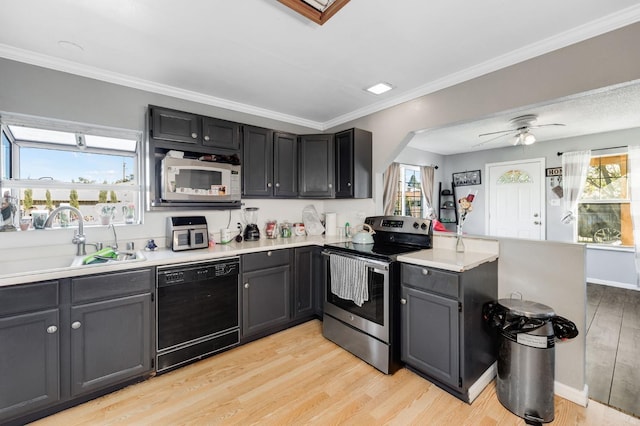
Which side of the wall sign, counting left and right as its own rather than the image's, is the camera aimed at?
front

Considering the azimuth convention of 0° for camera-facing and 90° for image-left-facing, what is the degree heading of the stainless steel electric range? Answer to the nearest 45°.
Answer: approximately 45°

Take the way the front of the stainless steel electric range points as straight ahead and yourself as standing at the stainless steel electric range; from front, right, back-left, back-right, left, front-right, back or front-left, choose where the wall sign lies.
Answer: back

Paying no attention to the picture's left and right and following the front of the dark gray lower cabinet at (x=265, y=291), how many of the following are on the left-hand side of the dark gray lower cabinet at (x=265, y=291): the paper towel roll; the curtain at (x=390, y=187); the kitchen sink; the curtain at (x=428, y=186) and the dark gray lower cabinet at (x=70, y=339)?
3

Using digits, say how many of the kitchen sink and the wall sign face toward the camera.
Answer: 2

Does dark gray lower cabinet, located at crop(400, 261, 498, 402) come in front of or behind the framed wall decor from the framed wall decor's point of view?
in front

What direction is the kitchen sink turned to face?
toward the camera

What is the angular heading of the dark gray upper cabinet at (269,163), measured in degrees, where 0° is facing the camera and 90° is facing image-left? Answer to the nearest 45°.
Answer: approximately 315°

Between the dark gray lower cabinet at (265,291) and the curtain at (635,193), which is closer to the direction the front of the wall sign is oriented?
the dark gray lower cabinet

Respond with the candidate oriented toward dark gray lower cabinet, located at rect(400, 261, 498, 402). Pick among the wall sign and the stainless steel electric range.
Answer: the wall sign

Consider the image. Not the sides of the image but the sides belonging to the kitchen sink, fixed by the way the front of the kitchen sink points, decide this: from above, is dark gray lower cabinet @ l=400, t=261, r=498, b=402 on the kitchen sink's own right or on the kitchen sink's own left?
on the kitchen sink's own left

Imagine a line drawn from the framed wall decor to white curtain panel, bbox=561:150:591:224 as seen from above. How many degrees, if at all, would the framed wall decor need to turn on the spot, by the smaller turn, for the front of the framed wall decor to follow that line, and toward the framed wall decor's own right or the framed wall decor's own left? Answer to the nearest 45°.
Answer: approximately 135° to the framed wall decor's own left

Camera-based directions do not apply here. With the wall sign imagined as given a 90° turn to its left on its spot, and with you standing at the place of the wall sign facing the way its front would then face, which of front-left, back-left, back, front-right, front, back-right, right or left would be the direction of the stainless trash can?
right

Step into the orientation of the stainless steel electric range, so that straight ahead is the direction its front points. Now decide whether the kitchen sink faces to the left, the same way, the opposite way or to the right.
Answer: to the left

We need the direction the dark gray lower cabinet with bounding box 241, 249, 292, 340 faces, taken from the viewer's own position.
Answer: facing the viewer and to the right of the viewer

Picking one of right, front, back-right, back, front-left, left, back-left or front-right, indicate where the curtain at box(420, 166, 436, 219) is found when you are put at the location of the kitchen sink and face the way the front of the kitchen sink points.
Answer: left
